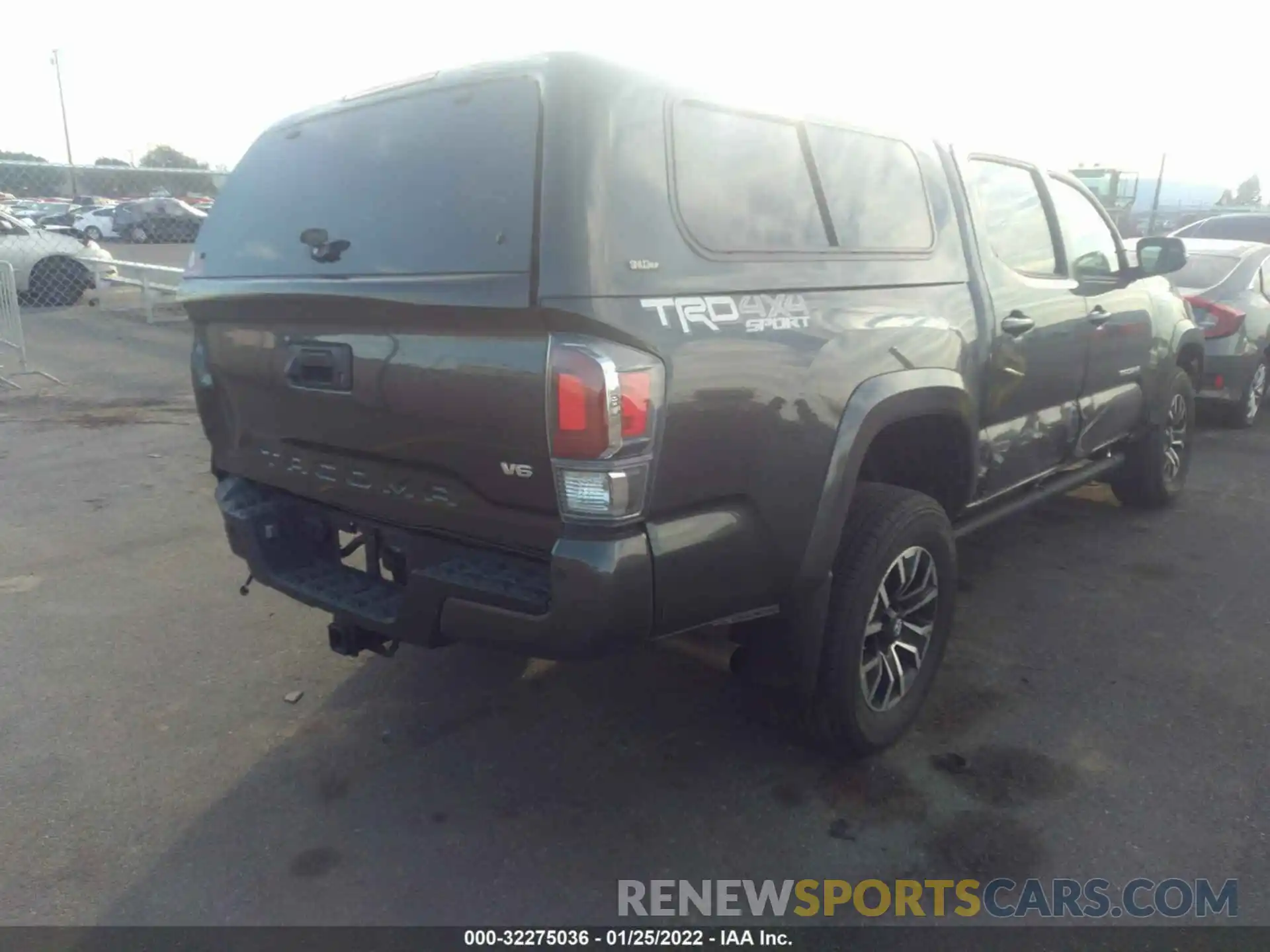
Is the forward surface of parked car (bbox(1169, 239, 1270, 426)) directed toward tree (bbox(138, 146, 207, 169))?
no

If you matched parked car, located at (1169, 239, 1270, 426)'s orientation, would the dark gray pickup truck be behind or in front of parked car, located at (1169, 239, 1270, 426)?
behind

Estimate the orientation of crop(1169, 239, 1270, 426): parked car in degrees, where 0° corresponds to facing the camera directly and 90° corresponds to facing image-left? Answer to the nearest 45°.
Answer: approximately 225°

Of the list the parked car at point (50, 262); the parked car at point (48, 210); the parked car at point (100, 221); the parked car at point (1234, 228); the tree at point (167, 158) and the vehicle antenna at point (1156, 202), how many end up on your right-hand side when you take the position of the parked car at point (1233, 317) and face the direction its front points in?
0

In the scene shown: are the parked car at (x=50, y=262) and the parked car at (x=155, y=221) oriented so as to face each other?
no

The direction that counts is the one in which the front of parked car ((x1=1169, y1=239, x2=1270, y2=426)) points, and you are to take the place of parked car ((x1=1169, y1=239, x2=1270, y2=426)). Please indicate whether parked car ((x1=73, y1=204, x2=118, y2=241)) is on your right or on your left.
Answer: on your left

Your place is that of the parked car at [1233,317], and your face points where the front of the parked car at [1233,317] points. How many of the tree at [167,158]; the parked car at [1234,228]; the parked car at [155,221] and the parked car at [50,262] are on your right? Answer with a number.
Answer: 0

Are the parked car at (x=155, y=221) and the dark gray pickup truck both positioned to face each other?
no

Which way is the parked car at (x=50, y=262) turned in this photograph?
to the viewer's right

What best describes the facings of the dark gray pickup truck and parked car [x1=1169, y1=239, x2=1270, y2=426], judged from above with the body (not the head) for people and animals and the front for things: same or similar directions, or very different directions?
same or similar directions

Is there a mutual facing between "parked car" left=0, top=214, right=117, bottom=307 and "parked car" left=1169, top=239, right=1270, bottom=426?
no

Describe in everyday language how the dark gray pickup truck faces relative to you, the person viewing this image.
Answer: facing away from the viewer and to the right of the viewer

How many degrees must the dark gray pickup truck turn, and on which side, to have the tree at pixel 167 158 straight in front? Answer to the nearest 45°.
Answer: approximately 90° to its left
